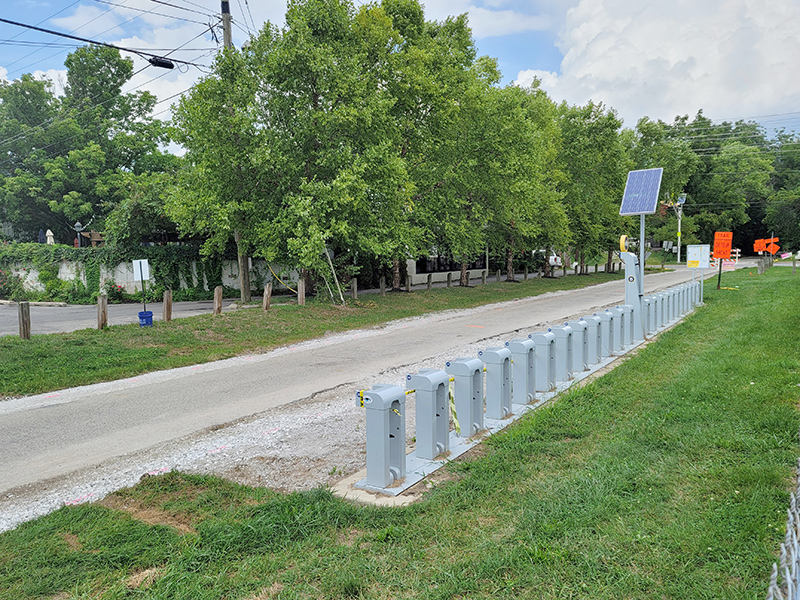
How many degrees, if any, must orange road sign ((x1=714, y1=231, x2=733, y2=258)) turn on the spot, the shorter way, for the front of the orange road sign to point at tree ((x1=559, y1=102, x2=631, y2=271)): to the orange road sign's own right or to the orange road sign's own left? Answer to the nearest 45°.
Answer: approximately 135° to the orange road sign's own right

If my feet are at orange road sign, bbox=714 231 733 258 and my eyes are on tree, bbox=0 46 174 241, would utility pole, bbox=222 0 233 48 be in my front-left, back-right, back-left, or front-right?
front-left

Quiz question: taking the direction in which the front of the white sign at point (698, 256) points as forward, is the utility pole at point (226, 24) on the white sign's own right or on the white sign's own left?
on the white sign's own right

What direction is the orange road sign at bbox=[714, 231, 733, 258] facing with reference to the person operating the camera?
facing the viewer

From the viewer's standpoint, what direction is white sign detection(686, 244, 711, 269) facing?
toward the camera

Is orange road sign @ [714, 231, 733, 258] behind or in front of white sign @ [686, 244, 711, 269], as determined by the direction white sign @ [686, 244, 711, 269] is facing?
behind

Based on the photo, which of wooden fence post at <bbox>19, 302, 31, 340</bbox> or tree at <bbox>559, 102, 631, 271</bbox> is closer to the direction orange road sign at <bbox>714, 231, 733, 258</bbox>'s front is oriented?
the wooden fence post

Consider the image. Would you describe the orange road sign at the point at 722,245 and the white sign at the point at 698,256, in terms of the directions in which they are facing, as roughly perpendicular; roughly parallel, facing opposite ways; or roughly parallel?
roughly parallel

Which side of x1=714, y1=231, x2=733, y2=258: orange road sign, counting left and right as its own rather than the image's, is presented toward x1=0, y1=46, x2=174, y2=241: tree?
right

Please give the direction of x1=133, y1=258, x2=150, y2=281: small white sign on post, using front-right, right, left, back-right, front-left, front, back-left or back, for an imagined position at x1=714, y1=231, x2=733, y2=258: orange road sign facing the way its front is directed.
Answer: front-right

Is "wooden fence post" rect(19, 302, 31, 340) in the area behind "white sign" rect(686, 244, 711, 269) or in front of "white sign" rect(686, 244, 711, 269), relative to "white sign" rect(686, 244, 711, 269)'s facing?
in front

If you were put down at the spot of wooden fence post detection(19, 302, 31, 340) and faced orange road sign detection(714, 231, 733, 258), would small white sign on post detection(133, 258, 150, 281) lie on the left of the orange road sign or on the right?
left

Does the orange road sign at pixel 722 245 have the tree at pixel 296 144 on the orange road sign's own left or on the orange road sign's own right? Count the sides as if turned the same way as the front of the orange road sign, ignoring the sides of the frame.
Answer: on the orange road sign's own right
